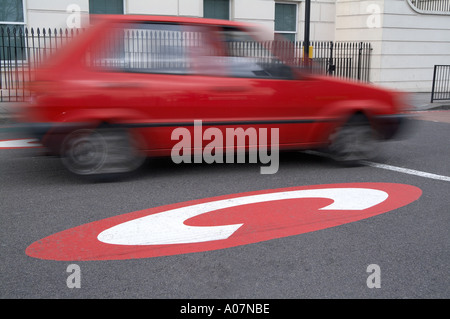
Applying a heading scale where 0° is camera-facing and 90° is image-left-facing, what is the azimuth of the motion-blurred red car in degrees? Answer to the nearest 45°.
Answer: approximately 270°

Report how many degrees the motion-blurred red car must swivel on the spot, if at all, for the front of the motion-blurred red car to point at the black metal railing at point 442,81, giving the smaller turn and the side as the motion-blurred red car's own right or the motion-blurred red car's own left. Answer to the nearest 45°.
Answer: approximately 45° to the motion-blurred red car's own left

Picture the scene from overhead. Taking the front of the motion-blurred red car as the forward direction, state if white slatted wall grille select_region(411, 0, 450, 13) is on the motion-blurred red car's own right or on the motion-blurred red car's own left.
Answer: on the motion-blurred red car's own left
